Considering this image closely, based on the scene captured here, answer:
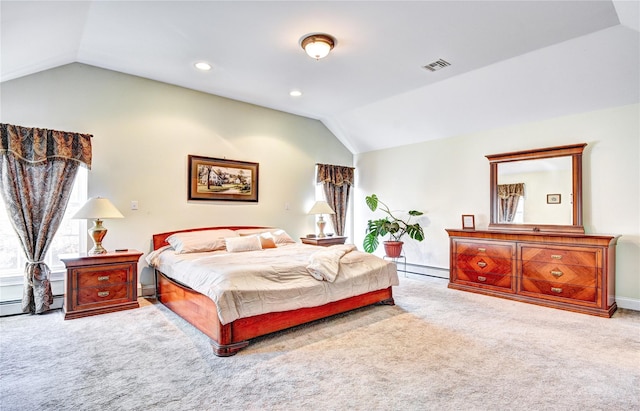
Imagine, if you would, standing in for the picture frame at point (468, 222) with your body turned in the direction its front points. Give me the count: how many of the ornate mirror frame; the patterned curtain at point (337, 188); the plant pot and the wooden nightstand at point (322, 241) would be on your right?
3

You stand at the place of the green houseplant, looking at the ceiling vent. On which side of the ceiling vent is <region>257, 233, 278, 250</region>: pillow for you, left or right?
right

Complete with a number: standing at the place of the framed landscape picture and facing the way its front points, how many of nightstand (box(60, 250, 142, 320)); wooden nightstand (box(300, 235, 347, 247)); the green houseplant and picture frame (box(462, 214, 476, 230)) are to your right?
1

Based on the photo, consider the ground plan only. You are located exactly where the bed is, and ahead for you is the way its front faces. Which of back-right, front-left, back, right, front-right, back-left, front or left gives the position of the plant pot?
left

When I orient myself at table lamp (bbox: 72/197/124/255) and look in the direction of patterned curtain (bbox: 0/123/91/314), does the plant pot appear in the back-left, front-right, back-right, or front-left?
back-right

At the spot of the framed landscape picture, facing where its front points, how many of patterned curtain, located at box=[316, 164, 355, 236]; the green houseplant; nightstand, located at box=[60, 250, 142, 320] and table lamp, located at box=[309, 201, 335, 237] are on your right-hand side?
1

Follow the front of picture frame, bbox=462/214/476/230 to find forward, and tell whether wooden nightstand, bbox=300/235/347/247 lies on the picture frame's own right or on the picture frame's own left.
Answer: on the picture frame's own right

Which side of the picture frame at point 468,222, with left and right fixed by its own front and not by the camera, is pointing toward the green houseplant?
right

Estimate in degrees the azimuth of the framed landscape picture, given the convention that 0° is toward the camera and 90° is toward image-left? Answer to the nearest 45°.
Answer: approximately 315°

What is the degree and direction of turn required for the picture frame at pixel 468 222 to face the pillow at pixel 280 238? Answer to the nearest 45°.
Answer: approximately 45° to its right

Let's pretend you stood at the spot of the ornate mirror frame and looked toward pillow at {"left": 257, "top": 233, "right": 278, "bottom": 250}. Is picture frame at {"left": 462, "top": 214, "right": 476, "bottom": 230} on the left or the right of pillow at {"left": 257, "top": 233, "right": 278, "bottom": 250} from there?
right

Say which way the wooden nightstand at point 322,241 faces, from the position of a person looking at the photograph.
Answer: facing the viewer and to the right of the viewer
